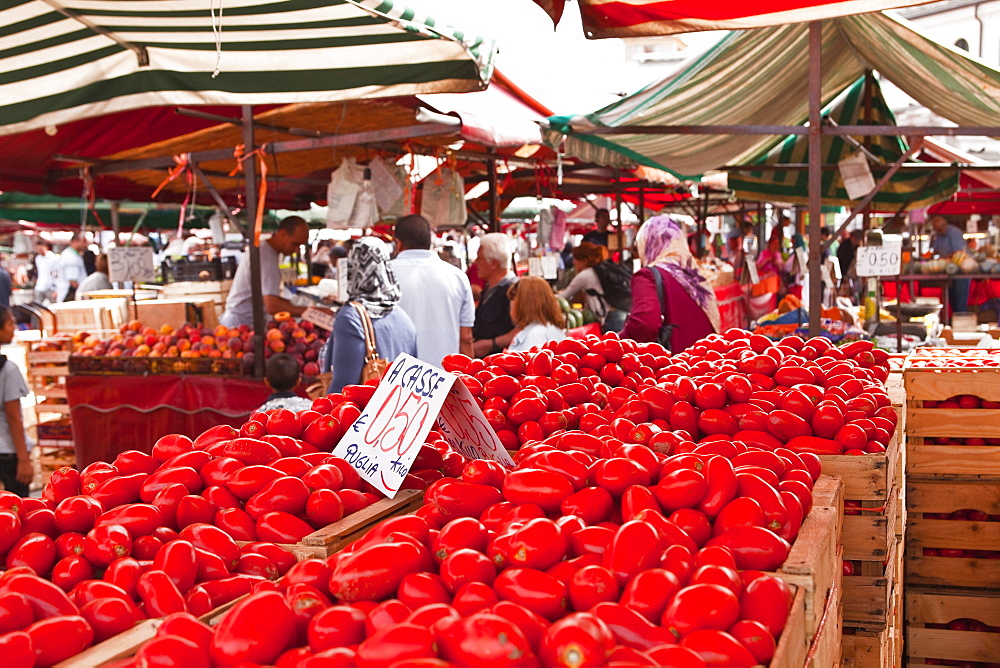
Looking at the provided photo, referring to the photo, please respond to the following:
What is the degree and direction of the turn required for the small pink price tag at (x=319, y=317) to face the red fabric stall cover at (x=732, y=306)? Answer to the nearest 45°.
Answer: approximately 135° to its left

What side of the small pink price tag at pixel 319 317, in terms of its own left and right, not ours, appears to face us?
front

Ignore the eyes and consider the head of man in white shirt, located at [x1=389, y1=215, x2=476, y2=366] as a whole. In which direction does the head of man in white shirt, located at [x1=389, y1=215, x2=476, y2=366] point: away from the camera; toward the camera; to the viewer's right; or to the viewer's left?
away from the camera

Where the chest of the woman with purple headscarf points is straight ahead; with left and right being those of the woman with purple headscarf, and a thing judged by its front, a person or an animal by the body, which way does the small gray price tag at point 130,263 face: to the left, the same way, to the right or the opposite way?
the opposite way

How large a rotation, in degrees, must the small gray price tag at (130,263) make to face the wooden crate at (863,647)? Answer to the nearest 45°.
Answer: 0° — it already faces it

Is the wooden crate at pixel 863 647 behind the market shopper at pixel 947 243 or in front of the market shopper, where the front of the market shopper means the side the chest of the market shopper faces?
in front

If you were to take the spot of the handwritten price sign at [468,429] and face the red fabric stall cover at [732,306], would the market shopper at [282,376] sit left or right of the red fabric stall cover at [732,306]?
left

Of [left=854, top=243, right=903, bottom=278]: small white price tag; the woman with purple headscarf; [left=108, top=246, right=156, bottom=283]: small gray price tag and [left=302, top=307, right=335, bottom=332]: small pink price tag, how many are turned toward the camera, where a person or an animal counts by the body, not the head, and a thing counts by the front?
3

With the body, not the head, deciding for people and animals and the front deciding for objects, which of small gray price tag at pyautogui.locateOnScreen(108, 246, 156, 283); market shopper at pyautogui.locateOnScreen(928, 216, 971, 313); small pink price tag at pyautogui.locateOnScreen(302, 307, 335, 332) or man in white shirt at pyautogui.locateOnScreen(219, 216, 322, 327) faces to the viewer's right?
the man in white shirt

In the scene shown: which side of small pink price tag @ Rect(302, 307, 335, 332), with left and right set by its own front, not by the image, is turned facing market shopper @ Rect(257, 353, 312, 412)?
front

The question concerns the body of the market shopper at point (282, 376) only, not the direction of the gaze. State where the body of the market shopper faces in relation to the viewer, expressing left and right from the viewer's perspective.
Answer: facing away from the viewer

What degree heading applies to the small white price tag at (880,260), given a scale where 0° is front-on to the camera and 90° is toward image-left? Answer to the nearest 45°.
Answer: approximately 0°

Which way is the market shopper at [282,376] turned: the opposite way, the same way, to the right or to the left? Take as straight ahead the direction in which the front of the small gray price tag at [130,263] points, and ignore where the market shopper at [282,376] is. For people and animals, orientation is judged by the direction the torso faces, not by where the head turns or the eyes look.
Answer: the opposite way

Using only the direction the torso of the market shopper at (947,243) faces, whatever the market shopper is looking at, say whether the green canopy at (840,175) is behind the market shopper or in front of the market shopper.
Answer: in front

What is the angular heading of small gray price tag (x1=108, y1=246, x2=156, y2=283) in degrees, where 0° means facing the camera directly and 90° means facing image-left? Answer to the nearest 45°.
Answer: approximately 0°

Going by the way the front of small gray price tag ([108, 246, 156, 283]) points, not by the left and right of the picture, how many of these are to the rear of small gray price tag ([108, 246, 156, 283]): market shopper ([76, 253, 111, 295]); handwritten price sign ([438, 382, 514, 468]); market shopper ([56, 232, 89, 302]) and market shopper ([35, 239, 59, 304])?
3

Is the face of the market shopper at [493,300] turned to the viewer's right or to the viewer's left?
to the viewer's left

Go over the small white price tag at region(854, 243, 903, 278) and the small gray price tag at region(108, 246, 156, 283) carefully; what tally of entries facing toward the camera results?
2
